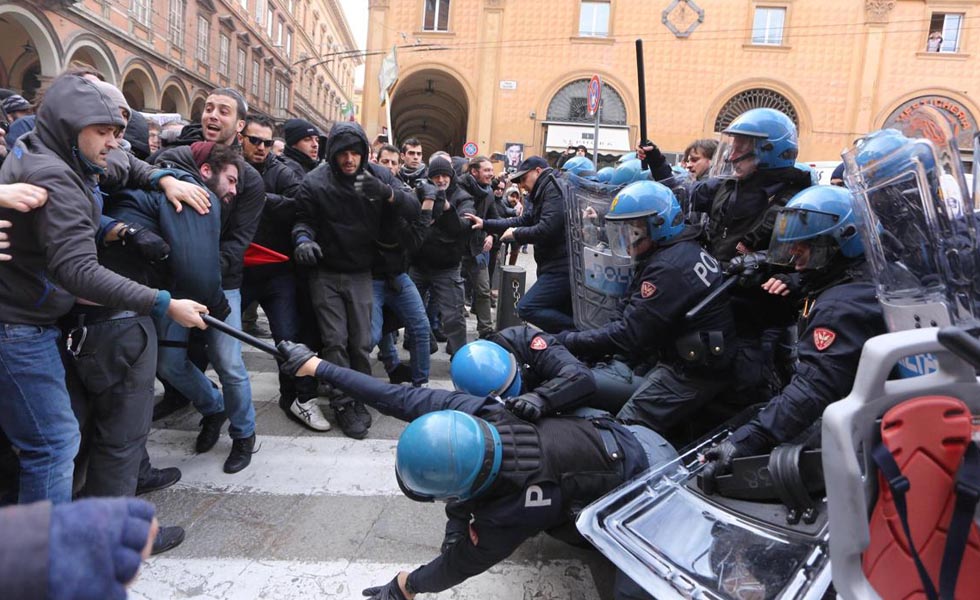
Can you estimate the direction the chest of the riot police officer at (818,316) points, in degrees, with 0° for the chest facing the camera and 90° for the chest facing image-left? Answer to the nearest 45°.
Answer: approximately 90°

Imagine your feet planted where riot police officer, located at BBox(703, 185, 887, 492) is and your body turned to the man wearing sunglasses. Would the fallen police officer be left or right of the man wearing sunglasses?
left

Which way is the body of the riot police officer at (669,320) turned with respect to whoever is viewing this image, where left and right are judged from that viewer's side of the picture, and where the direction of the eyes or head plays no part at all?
facing to the left of the viewer

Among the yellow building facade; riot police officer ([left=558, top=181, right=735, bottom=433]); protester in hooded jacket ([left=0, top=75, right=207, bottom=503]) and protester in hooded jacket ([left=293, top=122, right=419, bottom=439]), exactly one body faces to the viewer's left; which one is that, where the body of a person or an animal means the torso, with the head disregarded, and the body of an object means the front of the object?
the riot police officer

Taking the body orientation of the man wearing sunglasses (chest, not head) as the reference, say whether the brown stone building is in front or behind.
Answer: behind

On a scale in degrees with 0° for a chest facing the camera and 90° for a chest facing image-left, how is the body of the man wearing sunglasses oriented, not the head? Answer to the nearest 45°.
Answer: approximately 315°

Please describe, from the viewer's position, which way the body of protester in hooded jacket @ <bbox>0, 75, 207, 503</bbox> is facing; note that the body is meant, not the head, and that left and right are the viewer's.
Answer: facing to the right of the viewer

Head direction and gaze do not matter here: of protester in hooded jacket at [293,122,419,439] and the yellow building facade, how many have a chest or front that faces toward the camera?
2

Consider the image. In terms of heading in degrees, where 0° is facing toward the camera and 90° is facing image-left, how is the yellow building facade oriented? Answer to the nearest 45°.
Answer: approximately 0°

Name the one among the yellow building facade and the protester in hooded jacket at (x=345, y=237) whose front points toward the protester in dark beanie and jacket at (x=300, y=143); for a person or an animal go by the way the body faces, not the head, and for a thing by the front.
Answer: the yellow building facade

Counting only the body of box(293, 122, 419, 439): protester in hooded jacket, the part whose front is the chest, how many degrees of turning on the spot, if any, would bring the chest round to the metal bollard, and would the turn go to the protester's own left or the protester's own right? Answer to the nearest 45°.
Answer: approximately 135° to the protester's own left
